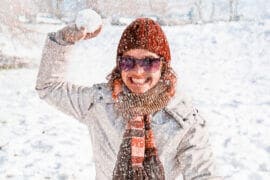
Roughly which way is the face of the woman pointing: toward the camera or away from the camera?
toward the camera

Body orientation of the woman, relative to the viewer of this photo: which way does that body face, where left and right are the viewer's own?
facing the viewer
